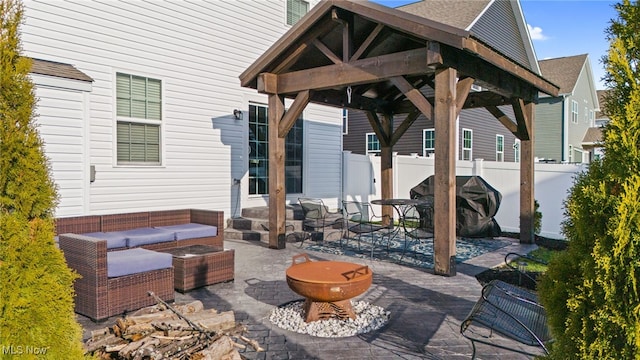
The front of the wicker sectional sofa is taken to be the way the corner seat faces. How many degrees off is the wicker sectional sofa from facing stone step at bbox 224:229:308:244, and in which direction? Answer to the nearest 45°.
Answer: approximately 90° to its left

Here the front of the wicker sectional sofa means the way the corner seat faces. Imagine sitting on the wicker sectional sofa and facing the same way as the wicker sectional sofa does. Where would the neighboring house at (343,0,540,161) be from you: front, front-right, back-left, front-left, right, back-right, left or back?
left

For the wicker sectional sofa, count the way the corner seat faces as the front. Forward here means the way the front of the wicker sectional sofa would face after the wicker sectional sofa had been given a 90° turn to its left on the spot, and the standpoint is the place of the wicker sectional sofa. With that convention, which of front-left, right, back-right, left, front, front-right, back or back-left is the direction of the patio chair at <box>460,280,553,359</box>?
right

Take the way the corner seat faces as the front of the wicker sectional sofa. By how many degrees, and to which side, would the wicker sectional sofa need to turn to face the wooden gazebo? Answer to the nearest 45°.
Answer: approximately 45° to its left

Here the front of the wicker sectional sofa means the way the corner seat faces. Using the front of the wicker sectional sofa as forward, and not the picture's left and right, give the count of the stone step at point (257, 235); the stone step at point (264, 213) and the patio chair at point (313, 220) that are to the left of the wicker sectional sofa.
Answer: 3

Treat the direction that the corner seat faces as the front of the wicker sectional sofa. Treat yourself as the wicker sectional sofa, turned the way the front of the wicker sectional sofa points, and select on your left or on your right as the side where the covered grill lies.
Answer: on your left

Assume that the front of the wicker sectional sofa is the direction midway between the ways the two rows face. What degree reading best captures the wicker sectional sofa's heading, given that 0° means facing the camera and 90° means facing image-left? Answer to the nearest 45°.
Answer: approximately 315°

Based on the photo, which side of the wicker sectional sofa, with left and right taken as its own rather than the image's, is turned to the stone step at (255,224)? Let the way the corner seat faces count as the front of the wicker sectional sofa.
left

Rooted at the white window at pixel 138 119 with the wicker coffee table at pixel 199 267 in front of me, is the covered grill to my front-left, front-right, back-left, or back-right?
front-left

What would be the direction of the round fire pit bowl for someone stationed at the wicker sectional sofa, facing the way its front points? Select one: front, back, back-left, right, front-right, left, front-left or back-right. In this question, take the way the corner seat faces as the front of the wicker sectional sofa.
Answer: front

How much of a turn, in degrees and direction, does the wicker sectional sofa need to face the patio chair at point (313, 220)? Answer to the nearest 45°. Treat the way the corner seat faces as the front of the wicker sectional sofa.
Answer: approximately 90° to its left

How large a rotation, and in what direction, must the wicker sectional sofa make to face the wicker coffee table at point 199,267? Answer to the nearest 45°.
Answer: approximately 90° to its left
